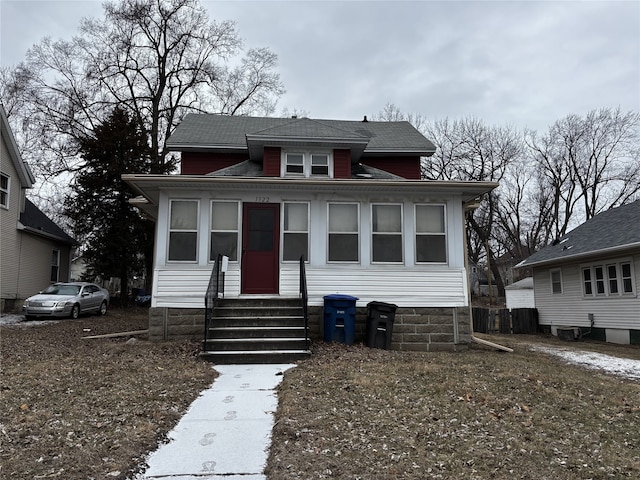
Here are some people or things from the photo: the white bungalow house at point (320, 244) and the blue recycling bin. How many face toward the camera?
2

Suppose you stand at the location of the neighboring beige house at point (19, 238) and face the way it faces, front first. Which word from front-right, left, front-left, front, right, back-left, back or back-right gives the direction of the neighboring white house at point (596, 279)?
left

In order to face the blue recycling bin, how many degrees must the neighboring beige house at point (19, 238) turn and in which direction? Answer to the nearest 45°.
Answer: approximately 90° to its left

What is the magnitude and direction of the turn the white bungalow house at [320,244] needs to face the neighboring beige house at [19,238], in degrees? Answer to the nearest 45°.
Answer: approximately 135° to its right

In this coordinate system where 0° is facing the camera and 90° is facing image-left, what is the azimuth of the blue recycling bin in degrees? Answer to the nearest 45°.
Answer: approximately 0°

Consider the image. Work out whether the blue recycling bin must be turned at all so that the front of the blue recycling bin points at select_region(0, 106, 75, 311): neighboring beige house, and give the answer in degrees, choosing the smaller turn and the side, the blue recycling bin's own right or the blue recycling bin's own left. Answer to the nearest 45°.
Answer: approximately 135° to the blue recycling bin's own right

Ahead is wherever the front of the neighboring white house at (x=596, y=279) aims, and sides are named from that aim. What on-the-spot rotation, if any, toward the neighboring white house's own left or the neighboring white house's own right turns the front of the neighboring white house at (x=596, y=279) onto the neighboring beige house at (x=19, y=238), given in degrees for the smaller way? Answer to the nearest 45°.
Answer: approximately 90° to the neighboring white house's own right

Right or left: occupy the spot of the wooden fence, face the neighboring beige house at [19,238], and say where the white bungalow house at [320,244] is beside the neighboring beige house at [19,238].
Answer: left

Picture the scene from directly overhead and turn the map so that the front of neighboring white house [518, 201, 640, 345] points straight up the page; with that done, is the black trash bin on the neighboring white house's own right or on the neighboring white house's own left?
on the neighboring white house's own right

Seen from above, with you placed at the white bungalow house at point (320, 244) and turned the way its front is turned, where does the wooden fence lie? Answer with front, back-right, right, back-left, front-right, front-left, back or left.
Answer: back-left

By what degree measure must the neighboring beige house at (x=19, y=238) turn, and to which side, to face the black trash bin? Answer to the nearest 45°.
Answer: approximately 90° to its left
